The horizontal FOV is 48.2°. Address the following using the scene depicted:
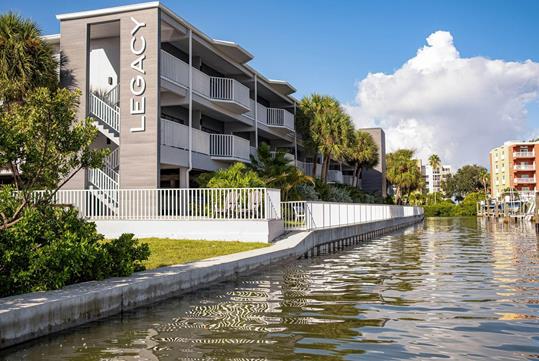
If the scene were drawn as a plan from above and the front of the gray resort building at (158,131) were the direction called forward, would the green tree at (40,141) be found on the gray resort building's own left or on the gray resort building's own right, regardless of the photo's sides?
on the gray resort building's own right

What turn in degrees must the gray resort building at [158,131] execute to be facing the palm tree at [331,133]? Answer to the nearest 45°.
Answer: approximately 90° to its left

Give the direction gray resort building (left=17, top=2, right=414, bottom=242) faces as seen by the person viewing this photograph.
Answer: facing the viewer and to the right of the viewer

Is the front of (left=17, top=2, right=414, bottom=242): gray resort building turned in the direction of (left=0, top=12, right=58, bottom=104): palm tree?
no

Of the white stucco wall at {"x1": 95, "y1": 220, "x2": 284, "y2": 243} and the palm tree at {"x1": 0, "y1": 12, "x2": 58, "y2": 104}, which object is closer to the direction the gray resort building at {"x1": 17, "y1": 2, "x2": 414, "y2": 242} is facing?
the white stucco wall

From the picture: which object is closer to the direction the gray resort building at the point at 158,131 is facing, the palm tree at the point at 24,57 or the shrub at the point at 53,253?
the shrub

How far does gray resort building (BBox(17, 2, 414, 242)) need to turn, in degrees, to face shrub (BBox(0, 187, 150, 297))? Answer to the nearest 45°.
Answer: approximately 45° to its right

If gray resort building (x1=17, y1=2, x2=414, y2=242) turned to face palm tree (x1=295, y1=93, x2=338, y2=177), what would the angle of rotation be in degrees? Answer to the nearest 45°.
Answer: approximately 90° to its left

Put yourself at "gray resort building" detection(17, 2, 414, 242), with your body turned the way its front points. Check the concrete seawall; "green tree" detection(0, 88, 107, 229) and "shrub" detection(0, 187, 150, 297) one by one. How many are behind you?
0

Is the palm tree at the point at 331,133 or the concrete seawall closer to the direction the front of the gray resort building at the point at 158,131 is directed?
the concrete seawall

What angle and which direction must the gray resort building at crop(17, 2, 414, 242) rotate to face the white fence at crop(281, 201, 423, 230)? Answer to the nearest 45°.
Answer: approximately 45° to its left
